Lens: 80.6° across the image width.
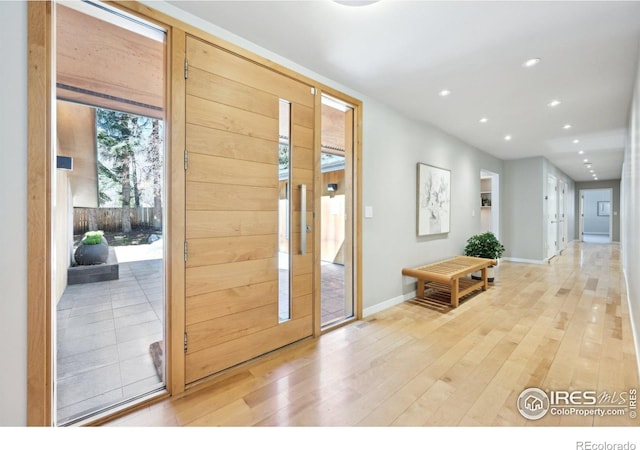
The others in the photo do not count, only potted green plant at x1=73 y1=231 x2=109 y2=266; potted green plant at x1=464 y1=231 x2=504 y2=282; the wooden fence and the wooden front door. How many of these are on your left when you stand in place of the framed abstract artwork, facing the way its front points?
1

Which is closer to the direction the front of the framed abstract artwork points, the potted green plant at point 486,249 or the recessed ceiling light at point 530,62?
the recessed ceiling light

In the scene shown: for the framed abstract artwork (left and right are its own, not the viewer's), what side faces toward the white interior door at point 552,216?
left

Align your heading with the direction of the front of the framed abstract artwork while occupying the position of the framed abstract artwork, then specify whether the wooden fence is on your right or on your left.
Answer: on your right

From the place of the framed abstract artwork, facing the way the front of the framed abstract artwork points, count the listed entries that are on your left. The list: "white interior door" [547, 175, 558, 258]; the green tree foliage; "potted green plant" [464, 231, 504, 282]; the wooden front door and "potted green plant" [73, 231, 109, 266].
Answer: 2

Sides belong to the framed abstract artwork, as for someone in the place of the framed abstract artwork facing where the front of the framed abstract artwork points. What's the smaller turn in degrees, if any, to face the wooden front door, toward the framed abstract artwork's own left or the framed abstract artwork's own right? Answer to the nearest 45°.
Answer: approximately 90° to the framed abstract artwork's own right

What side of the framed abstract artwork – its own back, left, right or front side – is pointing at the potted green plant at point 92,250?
right

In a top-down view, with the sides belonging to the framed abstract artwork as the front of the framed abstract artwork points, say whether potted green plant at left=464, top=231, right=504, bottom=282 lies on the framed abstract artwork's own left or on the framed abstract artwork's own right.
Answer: on the framed abstract artwork's own left

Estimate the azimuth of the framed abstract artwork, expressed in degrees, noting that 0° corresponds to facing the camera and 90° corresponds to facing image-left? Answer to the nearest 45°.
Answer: approximately 315°
